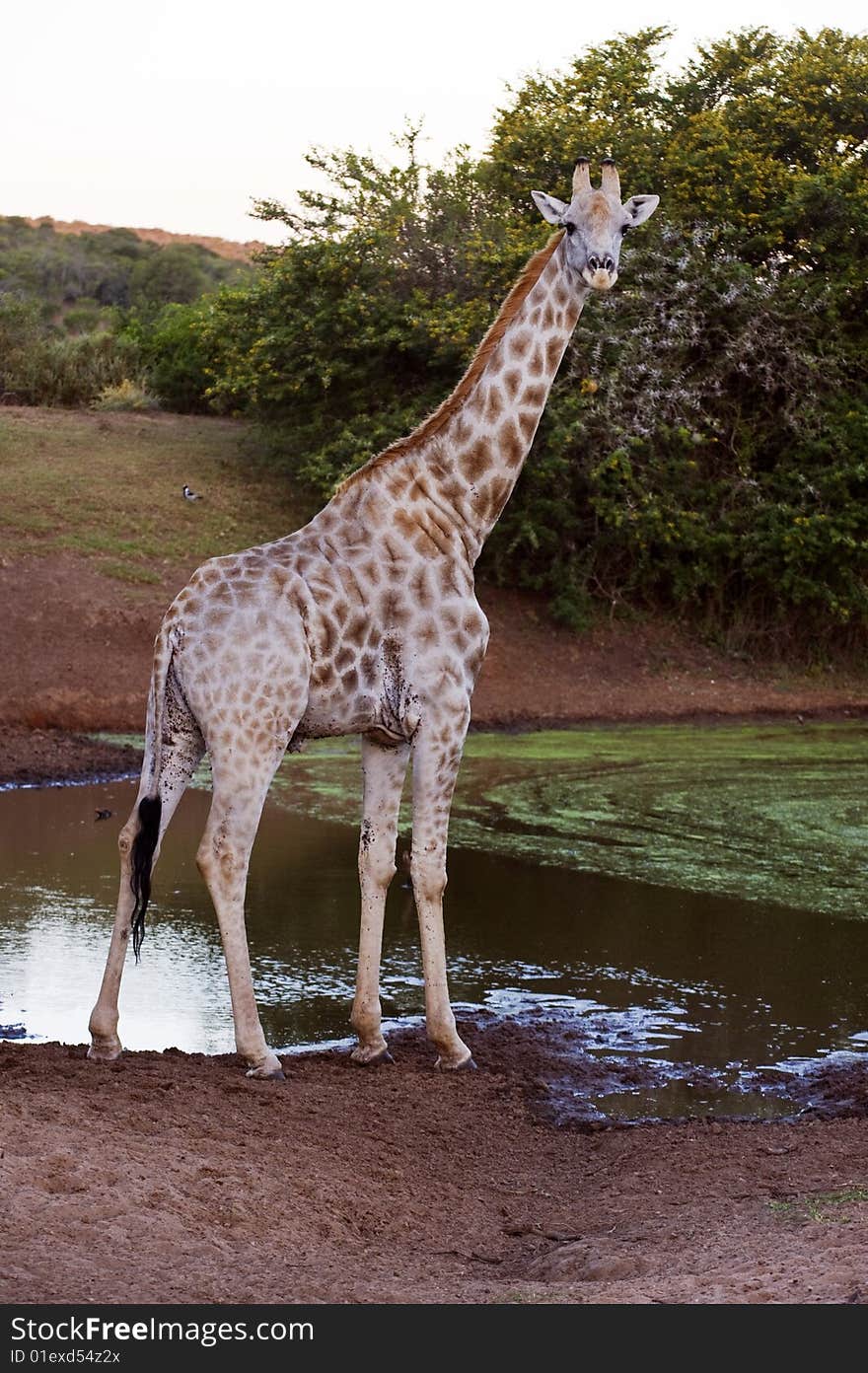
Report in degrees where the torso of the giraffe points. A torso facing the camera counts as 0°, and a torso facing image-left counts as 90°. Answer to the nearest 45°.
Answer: approximately 270°

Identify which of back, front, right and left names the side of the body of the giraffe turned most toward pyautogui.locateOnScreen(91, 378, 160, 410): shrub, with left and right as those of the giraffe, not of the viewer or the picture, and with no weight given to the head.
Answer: left
